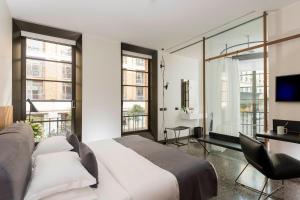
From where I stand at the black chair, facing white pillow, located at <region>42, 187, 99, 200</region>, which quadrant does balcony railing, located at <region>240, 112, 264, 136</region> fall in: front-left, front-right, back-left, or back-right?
back-right

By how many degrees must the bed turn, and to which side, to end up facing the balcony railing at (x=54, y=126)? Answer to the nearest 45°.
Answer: approximately 90° to its left

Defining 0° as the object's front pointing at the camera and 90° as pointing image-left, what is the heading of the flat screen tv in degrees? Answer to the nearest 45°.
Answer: approximately 45°

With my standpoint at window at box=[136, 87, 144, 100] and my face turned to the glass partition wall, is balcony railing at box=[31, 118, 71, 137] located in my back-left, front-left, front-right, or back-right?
back-right

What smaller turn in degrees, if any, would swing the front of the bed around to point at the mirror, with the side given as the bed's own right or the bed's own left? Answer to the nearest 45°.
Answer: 0° — it already faces it

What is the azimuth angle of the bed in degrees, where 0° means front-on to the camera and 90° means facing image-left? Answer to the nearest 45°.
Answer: approximately 225°
